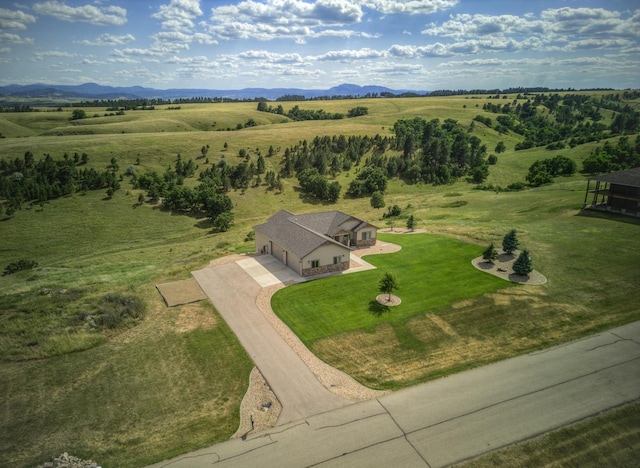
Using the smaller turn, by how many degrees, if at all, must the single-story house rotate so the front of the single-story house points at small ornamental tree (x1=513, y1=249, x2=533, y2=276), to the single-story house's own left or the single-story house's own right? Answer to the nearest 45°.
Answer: approximately 45° to the single-story house's own left

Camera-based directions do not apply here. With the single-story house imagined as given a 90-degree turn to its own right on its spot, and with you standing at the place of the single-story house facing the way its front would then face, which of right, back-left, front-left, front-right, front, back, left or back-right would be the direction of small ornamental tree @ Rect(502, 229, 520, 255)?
back-left

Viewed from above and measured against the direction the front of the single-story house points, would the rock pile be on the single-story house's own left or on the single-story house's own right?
on the single-story house's own right

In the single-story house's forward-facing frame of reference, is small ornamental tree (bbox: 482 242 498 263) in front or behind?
in front

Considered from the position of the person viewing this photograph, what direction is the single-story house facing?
facing the viewer and to the right of the viewer
